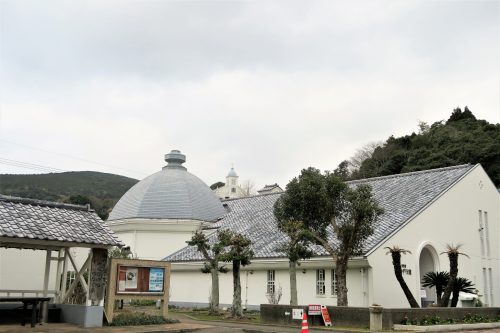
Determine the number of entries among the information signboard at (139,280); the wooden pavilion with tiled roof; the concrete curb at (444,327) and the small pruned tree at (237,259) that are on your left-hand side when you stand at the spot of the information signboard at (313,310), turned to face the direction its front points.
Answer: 1

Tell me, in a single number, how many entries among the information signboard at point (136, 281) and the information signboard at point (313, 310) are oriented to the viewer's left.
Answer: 0

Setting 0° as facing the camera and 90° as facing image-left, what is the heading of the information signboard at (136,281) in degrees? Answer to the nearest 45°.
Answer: approximately 315°

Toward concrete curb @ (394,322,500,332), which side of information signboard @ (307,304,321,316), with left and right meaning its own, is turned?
left

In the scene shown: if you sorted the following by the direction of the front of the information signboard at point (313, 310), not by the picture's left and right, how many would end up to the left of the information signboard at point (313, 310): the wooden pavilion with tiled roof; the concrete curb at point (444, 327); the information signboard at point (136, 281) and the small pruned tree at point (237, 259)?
1

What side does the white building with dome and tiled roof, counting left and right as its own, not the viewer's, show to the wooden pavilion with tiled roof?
right

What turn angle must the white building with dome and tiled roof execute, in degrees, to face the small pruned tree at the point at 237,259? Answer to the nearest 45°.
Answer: approximately 90° to its right

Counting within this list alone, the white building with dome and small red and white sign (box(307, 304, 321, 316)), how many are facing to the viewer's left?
0

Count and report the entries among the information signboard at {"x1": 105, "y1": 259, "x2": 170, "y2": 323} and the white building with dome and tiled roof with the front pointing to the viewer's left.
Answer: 0

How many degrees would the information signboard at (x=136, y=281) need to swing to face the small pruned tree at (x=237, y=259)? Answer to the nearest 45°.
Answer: approximately 90° to its left

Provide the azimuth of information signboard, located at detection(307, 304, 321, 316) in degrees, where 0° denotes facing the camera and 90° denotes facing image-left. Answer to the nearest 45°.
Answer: approximately 0°

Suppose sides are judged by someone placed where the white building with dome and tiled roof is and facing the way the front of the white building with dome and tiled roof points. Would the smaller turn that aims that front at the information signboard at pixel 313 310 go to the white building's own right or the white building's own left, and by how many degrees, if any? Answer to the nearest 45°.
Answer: approximately 45° to the white building's own right

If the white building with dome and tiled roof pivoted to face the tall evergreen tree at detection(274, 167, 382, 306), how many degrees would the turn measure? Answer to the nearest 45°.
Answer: approximately 45° to its right

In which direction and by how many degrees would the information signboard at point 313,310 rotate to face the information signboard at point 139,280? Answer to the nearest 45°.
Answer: approximately 45° to its right

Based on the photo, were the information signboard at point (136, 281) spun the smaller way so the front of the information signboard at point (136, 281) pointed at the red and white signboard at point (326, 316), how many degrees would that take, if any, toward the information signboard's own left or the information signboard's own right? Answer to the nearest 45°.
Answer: approximately 45° to the information signboard's own left

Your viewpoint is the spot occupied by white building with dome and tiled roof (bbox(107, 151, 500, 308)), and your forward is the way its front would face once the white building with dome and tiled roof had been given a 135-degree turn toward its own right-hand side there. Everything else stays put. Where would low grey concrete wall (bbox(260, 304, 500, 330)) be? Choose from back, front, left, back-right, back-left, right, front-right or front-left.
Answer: left
